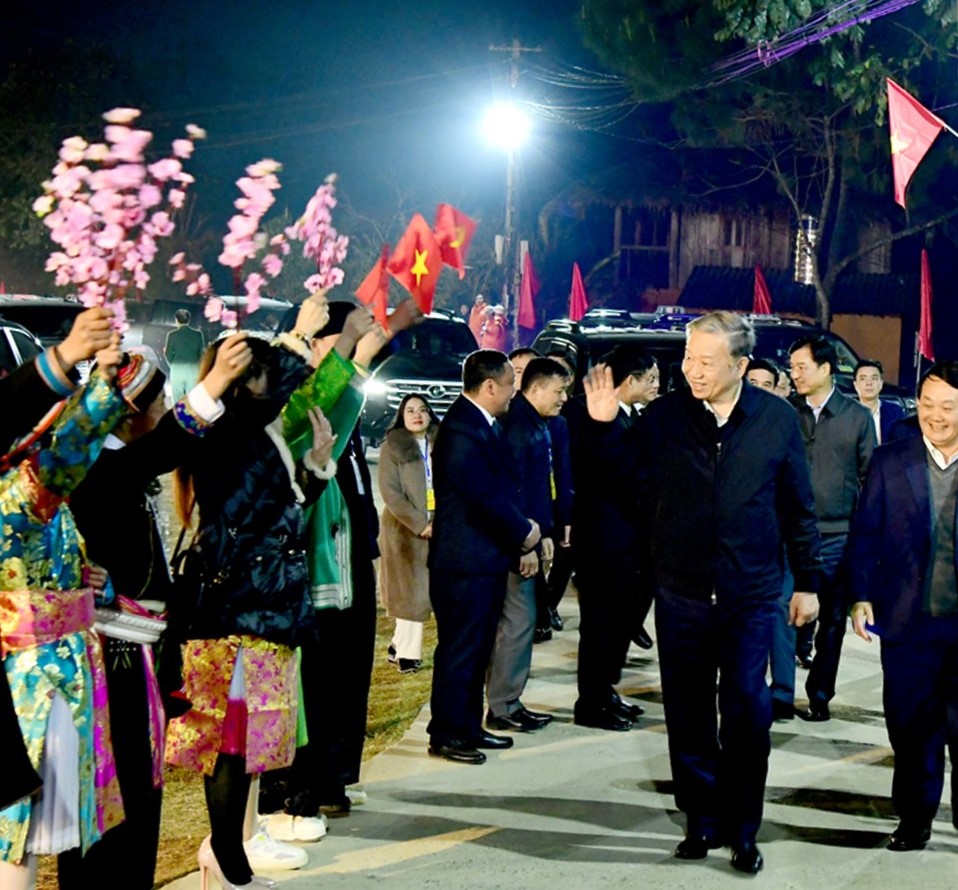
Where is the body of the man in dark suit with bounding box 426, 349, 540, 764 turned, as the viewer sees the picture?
to the viewer's right

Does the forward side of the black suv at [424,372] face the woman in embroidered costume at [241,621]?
yes

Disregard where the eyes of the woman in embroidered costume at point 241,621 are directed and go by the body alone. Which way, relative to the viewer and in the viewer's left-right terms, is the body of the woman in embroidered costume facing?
facing to the right of the viewer

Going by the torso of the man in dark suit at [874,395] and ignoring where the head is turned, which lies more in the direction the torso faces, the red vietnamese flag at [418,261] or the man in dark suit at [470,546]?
the man in dark suit

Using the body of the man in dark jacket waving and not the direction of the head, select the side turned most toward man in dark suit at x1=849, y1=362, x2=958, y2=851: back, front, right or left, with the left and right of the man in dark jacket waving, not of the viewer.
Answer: left

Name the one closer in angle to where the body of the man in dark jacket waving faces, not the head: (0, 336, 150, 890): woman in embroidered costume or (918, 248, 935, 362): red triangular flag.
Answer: the woman in embroidered costume

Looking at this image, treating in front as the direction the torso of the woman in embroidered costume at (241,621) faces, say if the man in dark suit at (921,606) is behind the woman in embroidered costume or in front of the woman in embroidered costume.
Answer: in front

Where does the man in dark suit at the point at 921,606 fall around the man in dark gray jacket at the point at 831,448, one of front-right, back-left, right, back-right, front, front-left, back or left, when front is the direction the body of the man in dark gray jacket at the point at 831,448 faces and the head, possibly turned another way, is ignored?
front-left

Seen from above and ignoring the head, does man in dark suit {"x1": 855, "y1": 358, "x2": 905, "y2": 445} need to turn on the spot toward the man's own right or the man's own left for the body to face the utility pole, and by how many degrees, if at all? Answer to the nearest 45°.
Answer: approximately 180°
